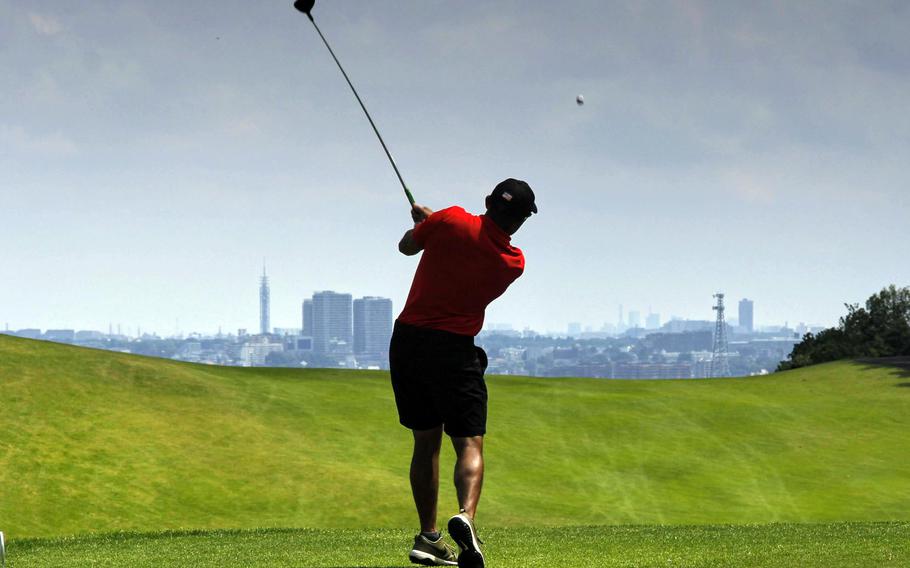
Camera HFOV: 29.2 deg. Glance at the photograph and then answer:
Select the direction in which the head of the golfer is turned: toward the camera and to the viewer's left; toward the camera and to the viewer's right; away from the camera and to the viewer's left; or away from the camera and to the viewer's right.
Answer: away from the camera and to the viewer's right

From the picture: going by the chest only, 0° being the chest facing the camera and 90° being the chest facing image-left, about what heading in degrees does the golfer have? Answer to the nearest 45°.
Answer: approximately 180°
